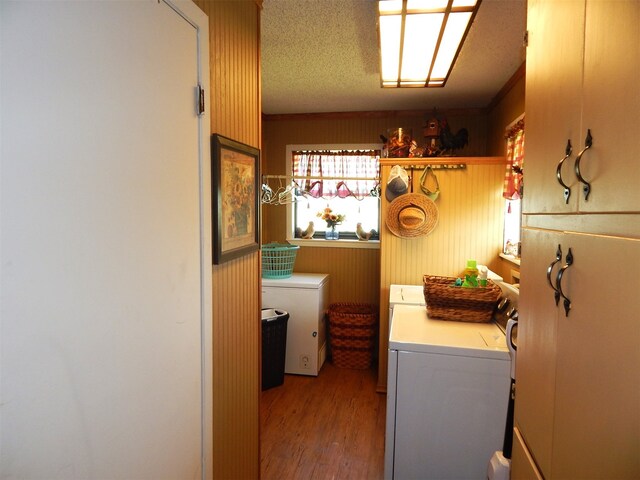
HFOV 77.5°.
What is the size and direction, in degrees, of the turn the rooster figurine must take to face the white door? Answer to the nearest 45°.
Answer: approximately 90° to its left

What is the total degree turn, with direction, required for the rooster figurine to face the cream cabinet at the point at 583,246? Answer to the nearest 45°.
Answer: approximately 90° to its left

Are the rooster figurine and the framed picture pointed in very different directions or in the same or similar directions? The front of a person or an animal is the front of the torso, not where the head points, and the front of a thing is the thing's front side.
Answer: very different directions

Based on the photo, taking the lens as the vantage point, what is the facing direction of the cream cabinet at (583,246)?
facing the viewer and to the left of the viewer

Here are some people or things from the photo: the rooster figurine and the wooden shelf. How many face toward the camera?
1

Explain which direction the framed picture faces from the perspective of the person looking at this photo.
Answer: facing the viewer and to the right of the viewer

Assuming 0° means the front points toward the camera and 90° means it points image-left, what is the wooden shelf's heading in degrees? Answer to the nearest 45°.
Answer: approximately 0°

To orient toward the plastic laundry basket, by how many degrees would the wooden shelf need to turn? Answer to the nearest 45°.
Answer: approximately 90° to its right

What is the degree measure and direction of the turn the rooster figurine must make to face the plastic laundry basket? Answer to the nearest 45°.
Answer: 0° — it already faces it

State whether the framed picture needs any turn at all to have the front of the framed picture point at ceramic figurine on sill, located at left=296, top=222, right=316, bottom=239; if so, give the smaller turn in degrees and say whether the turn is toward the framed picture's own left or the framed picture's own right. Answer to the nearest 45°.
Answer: approximately 135° to the framed picture's own left

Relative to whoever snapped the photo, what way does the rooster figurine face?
facing to the left of the viewer

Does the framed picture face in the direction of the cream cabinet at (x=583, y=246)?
yes

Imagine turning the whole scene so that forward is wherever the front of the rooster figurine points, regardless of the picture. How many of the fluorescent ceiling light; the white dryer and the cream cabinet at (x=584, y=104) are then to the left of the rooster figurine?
3
